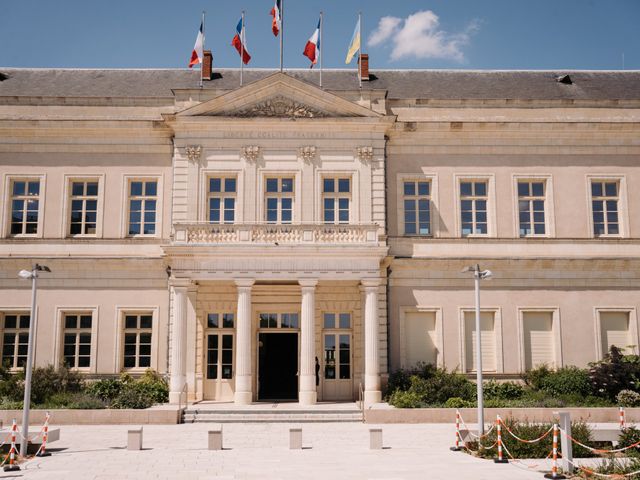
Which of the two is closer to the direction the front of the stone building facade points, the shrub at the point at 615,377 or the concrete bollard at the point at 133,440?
the concrete bollard

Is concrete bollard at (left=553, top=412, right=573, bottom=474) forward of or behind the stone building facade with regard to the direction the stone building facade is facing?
forward

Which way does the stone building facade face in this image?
toward the camera

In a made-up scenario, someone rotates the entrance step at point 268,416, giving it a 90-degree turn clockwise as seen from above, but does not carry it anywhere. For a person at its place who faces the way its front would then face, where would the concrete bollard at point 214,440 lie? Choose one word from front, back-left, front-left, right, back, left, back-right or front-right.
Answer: left

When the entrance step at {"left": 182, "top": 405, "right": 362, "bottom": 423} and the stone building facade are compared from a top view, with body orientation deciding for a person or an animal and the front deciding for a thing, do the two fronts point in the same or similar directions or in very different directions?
same or similar directions

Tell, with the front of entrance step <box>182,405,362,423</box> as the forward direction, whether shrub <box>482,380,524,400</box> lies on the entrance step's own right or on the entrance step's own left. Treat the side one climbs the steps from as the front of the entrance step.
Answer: on the entrance step's own left

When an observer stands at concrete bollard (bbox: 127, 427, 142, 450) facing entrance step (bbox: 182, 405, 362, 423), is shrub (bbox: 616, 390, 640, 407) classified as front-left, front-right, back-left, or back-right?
front-right

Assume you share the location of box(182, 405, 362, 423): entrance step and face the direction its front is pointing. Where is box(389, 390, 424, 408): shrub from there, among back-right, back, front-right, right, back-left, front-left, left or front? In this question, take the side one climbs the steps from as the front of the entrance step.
left

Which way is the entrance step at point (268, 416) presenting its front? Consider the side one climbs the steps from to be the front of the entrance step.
toward the camera

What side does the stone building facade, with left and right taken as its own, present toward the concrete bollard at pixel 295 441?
front

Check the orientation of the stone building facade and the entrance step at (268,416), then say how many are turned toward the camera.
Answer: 2
